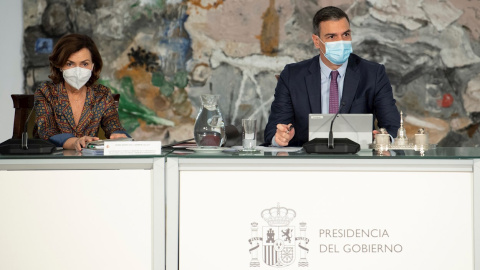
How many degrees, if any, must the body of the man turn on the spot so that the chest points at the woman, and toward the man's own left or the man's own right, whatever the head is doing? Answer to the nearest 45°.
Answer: approximately 90° to the man's own right

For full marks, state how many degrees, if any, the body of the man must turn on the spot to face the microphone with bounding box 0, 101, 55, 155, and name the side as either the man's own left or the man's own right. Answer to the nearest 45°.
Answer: approximately 45° to the man's own right

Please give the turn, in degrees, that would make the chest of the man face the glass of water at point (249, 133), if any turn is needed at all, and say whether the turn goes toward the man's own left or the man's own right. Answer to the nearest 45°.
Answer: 0° — they already face it

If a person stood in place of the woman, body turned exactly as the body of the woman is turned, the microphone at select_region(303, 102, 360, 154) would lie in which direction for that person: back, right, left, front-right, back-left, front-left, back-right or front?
front-left

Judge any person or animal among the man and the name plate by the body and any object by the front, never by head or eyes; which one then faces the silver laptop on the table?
the man

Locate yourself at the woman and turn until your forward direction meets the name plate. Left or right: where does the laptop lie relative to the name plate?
left

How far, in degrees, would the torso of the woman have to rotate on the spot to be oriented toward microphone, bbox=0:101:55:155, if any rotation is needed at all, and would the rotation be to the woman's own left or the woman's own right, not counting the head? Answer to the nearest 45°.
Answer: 0° — they already face it
